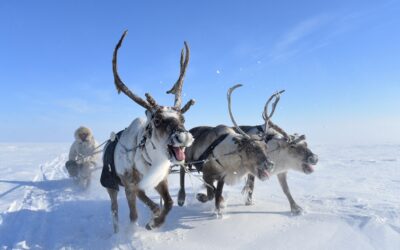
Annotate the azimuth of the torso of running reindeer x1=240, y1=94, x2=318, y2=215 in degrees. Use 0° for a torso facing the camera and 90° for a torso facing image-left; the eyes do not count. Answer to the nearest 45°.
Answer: approximately 315°

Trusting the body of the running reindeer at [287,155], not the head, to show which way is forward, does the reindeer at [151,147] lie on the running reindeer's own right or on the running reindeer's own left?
on the running reindeer's own right

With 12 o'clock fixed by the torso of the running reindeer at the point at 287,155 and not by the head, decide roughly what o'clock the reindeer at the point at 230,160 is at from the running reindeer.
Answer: The reindeer is roughly at 3 o'clock from the running reindeer.

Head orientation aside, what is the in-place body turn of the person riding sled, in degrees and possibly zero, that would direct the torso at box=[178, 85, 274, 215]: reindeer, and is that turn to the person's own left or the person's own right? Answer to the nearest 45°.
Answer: approximately 45° to the person's own left

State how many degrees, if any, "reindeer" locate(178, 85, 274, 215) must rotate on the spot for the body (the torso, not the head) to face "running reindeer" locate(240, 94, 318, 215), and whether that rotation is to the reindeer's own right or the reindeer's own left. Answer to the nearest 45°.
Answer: approximately 90° to the reindeer's own left

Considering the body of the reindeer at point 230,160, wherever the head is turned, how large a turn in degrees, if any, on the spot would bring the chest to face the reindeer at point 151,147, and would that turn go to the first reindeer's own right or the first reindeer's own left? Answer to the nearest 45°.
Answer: approximately 90° to the first reindeer's own right

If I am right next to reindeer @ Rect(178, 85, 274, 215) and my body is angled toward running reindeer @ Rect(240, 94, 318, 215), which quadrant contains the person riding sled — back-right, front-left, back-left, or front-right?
back-left

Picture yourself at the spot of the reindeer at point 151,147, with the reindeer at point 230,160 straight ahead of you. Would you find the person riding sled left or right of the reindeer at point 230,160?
left

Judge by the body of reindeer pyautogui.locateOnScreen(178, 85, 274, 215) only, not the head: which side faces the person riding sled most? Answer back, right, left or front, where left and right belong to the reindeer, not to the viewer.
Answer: back
